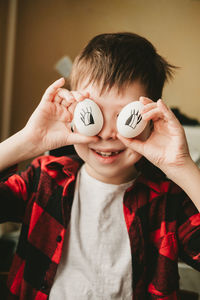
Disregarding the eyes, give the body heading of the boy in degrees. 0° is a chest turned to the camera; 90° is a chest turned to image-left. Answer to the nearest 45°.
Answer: approximately 0°
